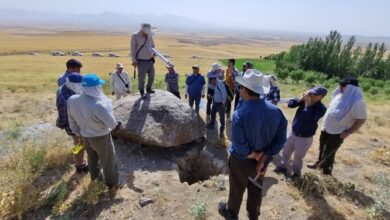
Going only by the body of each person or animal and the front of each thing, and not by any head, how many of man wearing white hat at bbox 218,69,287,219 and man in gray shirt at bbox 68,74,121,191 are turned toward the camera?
0

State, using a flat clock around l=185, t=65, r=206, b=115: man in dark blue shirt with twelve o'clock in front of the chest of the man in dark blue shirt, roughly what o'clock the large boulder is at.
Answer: The large boulder is roughly at 1 o'clock from the man in dark blue shirt.

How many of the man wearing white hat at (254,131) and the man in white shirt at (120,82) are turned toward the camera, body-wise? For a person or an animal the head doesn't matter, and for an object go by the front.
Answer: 1

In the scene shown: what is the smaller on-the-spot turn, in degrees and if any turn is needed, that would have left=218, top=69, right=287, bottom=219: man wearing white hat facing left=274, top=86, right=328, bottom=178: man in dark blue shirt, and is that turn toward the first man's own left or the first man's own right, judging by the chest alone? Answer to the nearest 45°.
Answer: approximately 90° to the first man's own right

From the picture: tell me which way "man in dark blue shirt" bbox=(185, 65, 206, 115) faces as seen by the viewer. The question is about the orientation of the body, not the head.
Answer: toward the camera

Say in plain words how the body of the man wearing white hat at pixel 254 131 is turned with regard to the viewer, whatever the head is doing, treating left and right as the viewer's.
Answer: facing away from the viewer and to the left of the viewer

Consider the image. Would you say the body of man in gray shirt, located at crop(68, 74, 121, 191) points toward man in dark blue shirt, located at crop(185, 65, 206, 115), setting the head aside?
yes

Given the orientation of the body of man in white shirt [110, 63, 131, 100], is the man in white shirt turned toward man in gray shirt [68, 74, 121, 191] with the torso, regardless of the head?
yes

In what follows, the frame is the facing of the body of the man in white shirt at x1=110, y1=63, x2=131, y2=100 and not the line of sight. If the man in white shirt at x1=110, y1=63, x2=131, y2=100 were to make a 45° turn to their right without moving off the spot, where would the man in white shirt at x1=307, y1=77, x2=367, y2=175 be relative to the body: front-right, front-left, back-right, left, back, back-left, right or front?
left

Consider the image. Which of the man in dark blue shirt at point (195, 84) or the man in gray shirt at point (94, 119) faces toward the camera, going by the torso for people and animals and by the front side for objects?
the man in dark blue shirt

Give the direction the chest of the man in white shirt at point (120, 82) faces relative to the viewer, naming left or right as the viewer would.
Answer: facing the viewer

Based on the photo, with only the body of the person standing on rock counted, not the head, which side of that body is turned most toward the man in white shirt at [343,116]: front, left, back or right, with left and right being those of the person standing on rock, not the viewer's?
front

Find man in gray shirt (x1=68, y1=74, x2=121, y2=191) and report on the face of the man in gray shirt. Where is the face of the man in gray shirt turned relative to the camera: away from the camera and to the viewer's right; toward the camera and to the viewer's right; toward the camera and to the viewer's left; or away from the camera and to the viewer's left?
away from the camera and to the viewer's right

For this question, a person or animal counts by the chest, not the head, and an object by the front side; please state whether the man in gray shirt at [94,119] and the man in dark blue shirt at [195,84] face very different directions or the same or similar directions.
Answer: very different directions

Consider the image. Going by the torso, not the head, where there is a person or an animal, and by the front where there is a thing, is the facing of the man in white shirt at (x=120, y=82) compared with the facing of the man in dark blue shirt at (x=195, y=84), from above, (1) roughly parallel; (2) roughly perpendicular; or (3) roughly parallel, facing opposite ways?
roughly parallel

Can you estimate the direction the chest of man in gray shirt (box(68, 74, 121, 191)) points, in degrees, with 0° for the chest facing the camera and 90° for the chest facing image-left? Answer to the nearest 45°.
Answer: approximately 225°

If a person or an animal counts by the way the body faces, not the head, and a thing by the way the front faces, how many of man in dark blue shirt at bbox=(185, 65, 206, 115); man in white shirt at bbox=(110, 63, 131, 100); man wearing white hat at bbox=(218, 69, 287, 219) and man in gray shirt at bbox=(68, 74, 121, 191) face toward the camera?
2

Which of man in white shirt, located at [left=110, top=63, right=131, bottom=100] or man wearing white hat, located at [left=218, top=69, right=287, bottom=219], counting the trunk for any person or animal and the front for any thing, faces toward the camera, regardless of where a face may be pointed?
the man in white shirt

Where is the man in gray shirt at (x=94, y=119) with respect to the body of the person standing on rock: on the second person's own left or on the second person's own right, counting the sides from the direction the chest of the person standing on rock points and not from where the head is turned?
on the second person's own right
